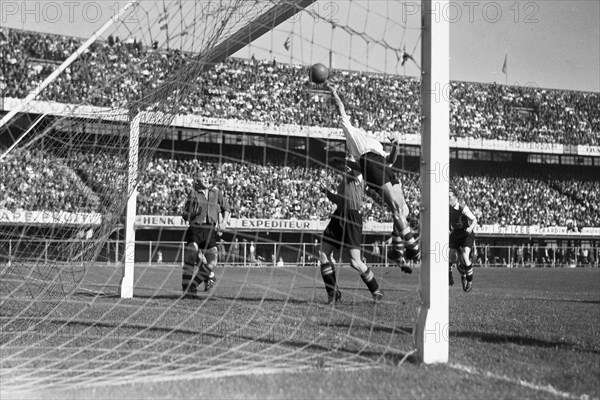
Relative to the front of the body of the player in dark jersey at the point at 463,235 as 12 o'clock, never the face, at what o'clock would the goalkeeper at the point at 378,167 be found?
The goalkeeper is roughly at 11 o'clock from the player in dark jersey.

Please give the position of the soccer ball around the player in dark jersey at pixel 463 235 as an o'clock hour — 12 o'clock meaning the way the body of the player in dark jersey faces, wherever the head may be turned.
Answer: The soccer ball is roughly at 11 o'clock from the player in dark jersey.

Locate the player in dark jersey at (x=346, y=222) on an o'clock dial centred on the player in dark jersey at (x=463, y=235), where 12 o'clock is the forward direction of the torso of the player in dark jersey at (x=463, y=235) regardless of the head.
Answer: the player in dark jersey at (x=346, y=222) is roughly at 11 o'clock from the player in dark jersey at (x=463, y=235).

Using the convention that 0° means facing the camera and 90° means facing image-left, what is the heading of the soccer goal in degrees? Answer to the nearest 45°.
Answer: approximately 225°

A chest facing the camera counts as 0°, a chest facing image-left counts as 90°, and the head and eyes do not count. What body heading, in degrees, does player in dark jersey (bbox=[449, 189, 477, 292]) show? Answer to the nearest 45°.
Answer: approximately 45°

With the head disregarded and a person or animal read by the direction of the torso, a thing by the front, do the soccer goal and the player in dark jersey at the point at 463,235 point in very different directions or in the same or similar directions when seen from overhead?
very different directions

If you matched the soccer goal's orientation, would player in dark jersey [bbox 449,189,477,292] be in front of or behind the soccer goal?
in front
